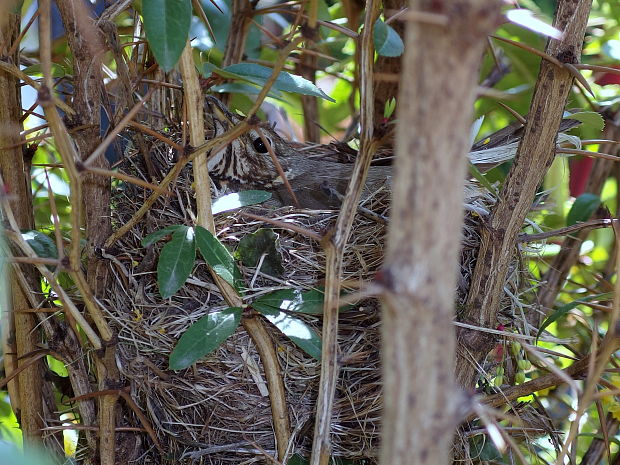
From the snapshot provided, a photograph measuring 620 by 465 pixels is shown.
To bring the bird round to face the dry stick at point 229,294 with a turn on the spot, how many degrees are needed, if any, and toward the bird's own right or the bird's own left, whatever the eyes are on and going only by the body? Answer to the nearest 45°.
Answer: approximately 90° to the bird's own left

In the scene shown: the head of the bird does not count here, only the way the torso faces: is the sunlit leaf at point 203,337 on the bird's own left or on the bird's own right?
on the bird's own left

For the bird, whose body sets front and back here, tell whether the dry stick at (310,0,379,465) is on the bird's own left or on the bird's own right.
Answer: on the bird's own left

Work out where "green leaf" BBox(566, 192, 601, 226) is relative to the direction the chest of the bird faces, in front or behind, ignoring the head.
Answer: behind

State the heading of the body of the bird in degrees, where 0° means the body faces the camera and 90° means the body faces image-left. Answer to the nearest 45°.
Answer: approximately 90°

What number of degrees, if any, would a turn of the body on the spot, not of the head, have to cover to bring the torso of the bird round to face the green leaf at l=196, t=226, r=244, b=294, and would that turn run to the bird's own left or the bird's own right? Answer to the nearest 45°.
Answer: approximately 90° to the bird's own left
